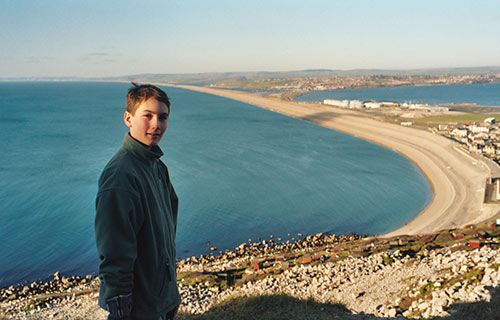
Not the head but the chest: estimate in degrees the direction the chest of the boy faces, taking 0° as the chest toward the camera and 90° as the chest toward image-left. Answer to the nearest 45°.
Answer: approximately 315°

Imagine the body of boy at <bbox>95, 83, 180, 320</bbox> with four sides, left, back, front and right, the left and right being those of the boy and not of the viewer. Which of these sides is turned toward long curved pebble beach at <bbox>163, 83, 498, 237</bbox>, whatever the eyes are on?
left

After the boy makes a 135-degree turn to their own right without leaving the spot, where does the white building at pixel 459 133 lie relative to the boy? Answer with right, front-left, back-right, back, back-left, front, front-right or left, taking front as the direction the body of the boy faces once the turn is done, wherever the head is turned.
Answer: back-right
